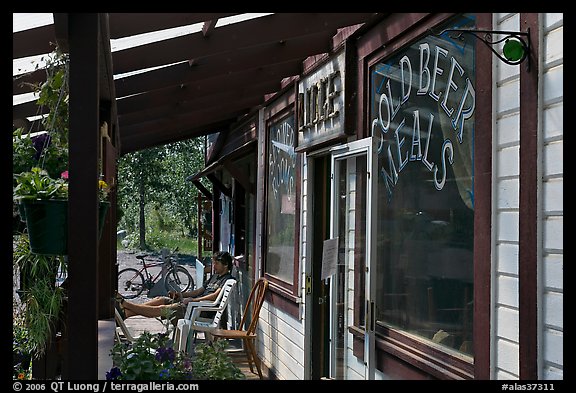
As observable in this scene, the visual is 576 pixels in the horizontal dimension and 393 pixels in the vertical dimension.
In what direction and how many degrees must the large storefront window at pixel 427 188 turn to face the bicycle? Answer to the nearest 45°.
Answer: approximately 90° to its right

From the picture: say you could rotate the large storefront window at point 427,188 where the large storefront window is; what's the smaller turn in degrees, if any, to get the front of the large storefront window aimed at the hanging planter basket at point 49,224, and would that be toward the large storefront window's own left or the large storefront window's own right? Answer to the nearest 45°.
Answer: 0° — it already faces it

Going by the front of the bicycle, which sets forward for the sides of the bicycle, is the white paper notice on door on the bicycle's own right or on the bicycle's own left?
on the bicycle's own right

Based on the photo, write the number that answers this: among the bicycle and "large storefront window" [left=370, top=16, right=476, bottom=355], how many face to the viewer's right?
1

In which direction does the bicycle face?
to the viewer's right

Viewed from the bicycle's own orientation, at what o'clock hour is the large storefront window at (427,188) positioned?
The large storefront window is roughly at 3 o'clock from the bicycle.

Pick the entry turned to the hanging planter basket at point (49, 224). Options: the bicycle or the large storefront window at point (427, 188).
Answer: the large storefront window

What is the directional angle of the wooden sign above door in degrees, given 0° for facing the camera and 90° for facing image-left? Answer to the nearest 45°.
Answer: approximately 45°

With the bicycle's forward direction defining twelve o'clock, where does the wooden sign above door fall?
The wooden sign above door is roughly at 3 o'clock from the bicycle.

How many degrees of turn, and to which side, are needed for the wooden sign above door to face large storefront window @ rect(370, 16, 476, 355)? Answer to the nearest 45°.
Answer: approximately 45° to its left

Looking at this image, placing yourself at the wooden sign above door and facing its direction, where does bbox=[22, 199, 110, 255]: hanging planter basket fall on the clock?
The hanging planter basket is roughly at 11 o'clock from the wooden sign above door.
